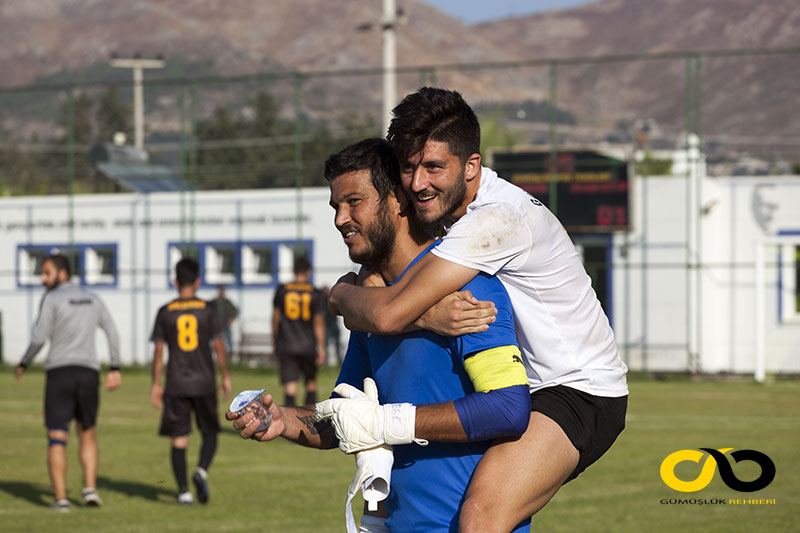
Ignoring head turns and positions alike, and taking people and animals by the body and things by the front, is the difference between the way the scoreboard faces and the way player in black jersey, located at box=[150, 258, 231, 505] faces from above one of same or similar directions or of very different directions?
very different directions

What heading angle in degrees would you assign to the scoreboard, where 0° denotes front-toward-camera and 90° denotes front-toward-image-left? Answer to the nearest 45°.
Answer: approximately 0°

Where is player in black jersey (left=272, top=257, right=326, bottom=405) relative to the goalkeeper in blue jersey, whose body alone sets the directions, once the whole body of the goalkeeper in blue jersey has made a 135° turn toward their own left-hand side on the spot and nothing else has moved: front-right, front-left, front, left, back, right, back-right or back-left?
left

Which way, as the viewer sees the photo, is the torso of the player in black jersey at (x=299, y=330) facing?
away from the camera

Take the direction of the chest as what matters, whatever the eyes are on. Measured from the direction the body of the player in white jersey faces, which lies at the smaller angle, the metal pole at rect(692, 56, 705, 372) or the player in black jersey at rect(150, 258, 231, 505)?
the player in black jersey

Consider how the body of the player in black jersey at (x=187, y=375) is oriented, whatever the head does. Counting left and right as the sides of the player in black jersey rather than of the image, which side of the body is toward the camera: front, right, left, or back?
back

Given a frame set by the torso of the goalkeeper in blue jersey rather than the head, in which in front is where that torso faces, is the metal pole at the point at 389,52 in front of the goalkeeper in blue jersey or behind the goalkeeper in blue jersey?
behind

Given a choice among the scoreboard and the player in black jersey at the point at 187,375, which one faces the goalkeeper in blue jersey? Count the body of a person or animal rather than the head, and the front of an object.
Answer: the scoreboard

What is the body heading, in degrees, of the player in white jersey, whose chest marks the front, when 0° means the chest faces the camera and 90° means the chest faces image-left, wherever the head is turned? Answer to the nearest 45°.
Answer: approximately 90°

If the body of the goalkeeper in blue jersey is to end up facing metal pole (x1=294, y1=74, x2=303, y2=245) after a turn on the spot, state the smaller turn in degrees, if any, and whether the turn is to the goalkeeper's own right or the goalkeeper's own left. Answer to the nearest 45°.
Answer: approximately 135° to the goalkeeper's own right

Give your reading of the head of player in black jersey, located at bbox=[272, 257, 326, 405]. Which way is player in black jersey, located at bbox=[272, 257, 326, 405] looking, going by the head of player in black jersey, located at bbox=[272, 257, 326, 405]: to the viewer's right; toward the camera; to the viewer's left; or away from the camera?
away from the camera
